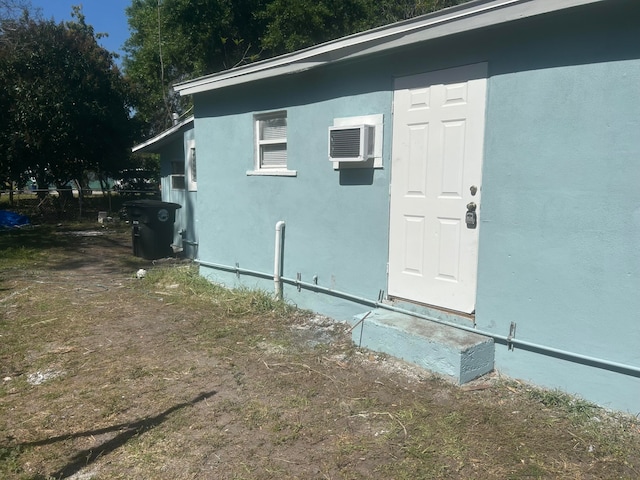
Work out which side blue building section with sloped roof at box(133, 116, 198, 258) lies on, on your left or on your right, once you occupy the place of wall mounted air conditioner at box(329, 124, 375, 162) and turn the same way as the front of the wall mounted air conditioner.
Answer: on your right

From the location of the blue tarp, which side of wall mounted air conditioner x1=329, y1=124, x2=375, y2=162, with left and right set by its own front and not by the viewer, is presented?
right

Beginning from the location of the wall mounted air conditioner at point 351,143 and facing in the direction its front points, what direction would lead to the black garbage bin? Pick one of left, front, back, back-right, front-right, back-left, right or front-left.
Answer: right

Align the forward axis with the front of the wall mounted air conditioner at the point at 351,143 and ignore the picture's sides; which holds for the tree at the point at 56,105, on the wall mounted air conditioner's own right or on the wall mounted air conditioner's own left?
on the wall mounted air conditioner's own right

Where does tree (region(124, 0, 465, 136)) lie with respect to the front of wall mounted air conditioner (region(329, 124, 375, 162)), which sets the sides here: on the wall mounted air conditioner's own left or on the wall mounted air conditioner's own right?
on the wall mounted air conditioner's own right

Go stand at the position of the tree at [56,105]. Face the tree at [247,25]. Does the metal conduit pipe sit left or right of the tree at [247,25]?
right

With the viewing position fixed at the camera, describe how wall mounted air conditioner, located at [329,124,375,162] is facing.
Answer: facing the viewer and to the left of the viewer

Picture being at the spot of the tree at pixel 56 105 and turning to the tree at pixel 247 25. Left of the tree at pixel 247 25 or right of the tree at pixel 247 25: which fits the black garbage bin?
right
